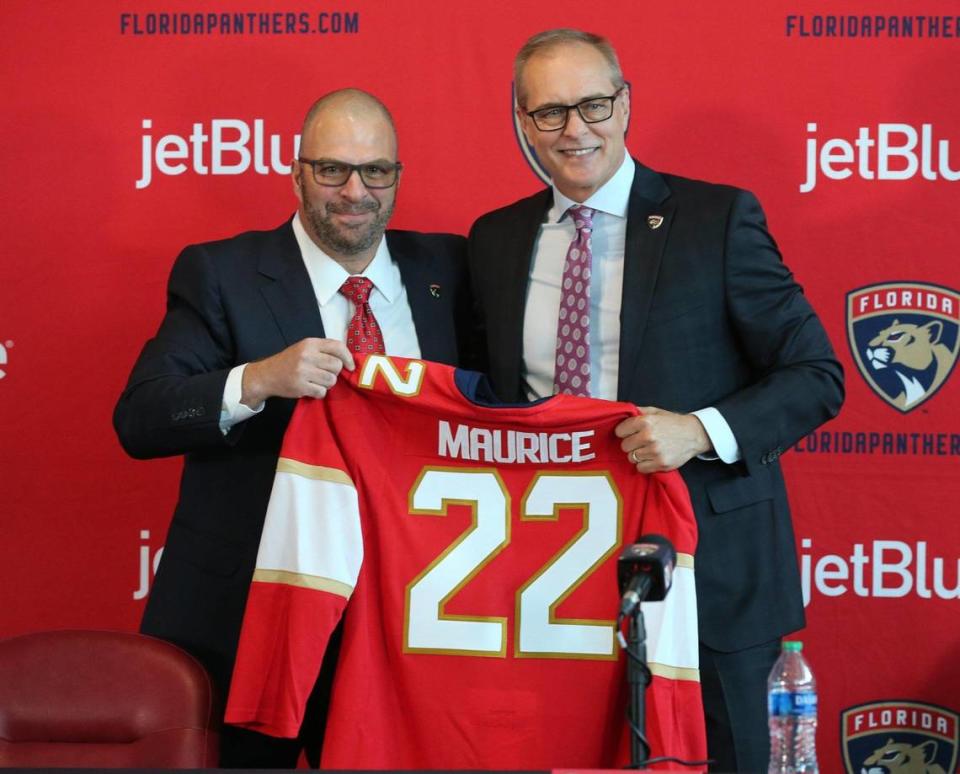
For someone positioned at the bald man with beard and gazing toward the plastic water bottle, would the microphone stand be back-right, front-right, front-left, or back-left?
front-right

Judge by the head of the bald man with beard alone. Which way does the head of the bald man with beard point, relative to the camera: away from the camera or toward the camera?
toward the camera

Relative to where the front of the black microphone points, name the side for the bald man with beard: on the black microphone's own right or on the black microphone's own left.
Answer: on the black microphone's own left

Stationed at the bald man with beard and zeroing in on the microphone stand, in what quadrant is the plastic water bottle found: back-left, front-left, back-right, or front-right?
front-left
